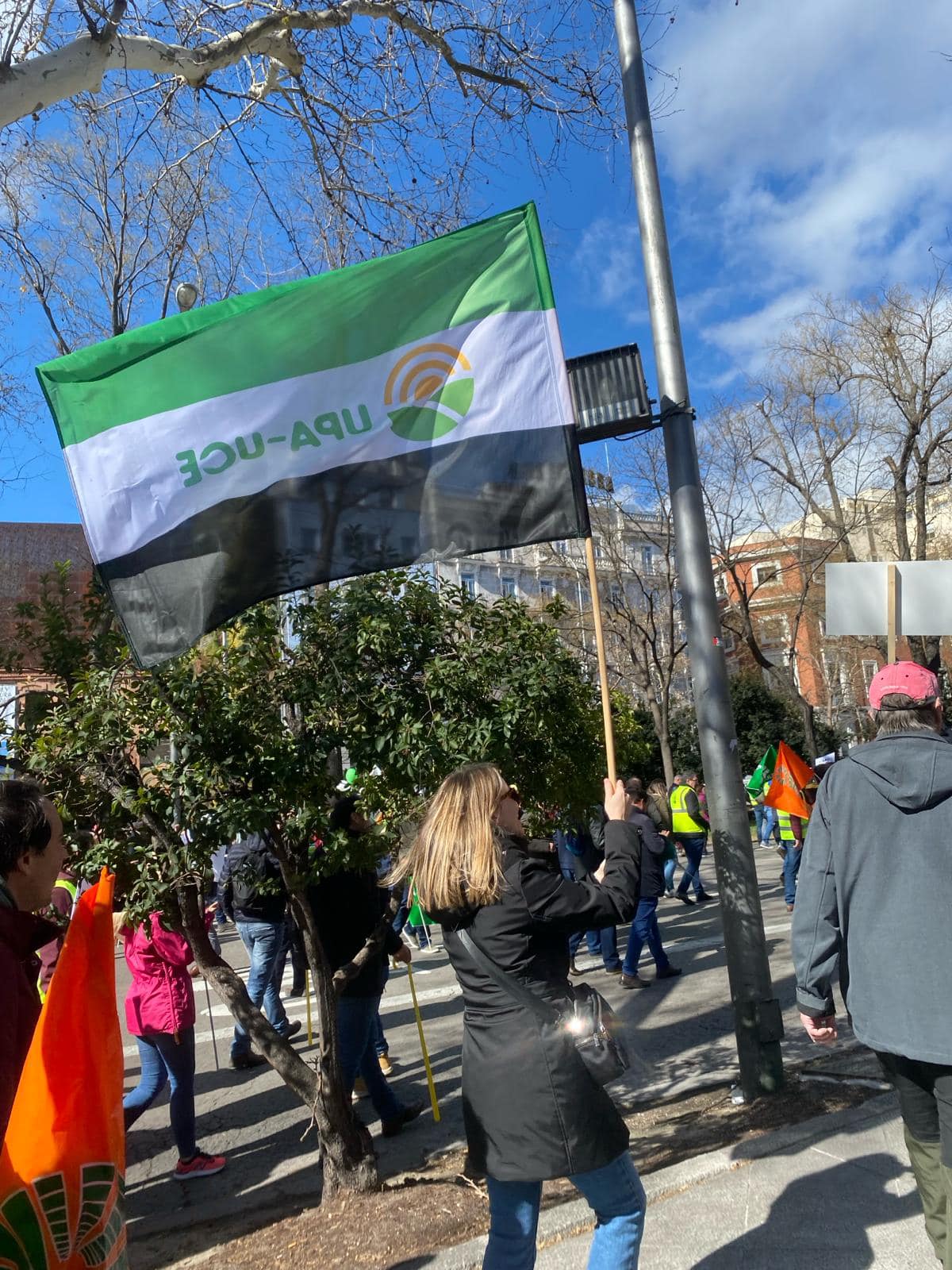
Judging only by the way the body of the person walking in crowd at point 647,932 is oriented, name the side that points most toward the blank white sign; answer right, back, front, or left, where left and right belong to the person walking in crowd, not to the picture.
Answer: right

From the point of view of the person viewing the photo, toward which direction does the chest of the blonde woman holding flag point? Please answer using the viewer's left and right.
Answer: facing away from the viewer and to the right of the viewer

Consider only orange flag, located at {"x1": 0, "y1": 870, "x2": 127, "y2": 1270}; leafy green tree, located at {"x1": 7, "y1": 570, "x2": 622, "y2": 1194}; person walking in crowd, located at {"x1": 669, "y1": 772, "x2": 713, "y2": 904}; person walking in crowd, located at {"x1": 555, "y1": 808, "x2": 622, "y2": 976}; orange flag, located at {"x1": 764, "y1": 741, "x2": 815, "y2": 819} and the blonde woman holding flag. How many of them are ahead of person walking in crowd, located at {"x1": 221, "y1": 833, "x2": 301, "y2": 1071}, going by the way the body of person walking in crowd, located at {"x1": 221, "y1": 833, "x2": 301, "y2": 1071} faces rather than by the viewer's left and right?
3

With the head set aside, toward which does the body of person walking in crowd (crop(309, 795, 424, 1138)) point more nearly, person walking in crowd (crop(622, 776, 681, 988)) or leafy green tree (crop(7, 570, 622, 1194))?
the person walking in crowd

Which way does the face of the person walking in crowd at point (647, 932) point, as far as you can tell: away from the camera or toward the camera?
away from the camera

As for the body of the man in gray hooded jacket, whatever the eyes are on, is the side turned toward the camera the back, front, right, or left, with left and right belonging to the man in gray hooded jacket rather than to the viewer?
back

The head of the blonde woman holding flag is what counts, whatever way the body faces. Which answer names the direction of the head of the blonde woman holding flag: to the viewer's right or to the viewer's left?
to the viewer's right

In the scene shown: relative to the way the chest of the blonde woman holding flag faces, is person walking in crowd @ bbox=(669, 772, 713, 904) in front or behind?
in front

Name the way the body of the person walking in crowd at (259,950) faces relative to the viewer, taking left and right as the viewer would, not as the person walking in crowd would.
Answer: facing away from the viewer and to the right of the viewer
